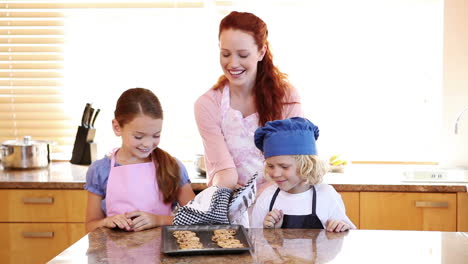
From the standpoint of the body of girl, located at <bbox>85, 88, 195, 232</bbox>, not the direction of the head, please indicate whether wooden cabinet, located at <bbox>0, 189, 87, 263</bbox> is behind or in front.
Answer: behind

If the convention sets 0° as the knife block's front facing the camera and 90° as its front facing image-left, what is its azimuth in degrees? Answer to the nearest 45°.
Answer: approximately 315°

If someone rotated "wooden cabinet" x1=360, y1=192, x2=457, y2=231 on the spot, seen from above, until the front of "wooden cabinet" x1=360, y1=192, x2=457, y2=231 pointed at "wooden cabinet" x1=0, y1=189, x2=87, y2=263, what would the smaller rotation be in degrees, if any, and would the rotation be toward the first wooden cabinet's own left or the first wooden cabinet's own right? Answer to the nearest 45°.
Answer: approximately 90° to the first wooden cabinet's own right

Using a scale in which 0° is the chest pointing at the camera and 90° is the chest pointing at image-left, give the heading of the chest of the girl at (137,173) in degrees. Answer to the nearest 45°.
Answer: approximately 0°

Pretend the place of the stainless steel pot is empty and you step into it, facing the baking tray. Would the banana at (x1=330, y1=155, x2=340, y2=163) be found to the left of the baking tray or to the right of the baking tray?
left

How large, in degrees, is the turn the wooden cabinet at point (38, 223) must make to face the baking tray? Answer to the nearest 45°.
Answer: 0° — it already faces it
